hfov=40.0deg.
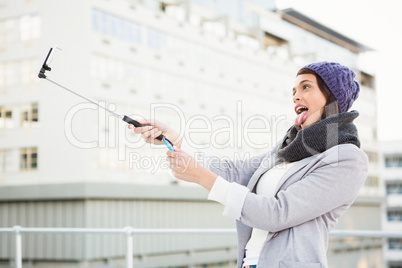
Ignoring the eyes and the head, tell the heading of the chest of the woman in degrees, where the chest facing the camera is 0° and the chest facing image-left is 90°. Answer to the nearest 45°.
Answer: approximately 45°
